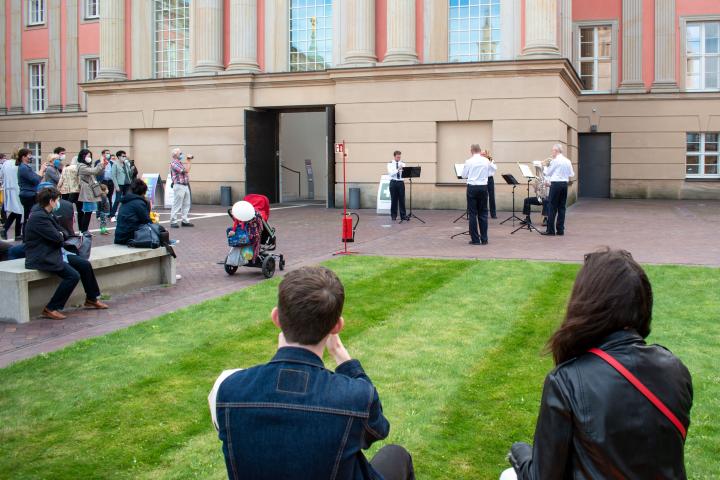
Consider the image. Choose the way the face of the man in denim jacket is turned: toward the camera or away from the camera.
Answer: away from the camera

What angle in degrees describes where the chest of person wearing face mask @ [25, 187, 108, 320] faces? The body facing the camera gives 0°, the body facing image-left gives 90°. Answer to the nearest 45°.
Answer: approximately 270°

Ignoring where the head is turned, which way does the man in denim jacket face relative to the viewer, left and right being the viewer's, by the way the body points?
facing away from the viewer

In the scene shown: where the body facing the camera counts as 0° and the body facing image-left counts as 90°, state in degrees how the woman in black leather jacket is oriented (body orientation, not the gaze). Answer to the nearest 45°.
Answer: approximately 135°

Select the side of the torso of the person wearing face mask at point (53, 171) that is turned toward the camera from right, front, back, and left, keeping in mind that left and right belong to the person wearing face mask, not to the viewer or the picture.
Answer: right

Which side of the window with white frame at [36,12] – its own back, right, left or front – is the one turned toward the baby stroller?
front

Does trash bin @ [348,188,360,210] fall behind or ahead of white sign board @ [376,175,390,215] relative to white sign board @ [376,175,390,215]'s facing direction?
behind

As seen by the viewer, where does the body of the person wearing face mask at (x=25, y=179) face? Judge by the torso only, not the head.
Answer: to the viewer's right

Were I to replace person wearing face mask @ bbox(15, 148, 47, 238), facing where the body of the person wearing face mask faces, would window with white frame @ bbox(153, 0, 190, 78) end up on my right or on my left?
on my left

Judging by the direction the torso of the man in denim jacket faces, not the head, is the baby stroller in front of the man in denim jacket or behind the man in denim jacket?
in front
